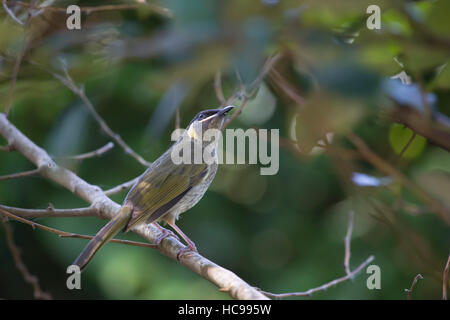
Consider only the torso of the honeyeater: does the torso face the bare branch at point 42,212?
no

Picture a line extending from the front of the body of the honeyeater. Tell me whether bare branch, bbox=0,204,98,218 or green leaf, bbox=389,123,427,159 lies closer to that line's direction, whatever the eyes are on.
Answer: the green leaf

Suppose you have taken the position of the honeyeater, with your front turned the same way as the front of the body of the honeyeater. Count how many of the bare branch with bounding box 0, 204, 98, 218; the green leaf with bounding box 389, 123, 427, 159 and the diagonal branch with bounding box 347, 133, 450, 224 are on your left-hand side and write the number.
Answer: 2

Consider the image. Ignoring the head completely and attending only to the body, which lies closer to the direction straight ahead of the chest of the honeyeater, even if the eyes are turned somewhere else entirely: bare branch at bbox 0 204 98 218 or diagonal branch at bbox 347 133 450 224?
the diagonal branch

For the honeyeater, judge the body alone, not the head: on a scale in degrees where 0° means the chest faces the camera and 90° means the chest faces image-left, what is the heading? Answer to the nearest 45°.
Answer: approximately 270°

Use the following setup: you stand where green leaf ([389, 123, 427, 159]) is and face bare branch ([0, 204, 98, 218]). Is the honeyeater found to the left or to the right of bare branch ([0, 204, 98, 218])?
left
